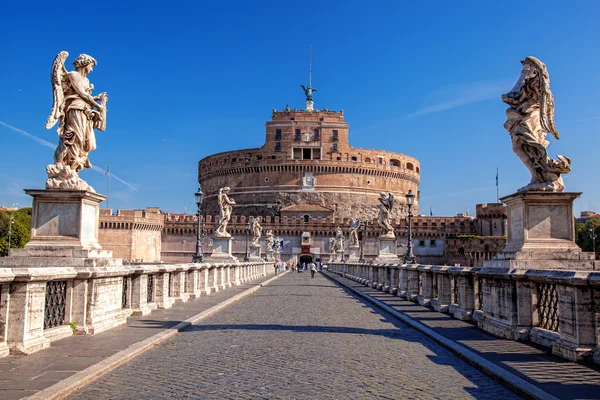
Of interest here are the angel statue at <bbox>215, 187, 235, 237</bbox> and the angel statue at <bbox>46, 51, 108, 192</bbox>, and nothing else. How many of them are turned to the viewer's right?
2

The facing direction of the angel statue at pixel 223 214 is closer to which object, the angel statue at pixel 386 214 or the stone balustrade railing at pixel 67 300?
the angel statue

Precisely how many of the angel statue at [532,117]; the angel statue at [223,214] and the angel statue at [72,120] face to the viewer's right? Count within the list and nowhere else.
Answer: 2

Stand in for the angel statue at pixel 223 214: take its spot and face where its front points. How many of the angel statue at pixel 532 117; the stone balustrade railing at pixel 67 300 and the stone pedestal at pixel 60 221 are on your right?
3

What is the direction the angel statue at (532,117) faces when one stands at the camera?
facing to the left of the viewer

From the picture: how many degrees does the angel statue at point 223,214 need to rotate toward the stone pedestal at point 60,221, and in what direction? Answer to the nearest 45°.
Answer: approximately 90° to its right

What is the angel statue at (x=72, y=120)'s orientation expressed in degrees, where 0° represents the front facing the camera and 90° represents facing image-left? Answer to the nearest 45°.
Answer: approximately 270°

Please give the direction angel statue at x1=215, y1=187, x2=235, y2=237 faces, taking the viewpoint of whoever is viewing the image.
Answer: facing to the right of the viewer

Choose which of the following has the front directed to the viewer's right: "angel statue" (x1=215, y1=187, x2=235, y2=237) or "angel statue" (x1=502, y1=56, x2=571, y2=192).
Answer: "angel statue" (x1=215, y1=187, x2=235, y2=237)

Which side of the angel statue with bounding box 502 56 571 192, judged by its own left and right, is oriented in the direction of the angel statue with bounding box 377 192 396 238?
right
